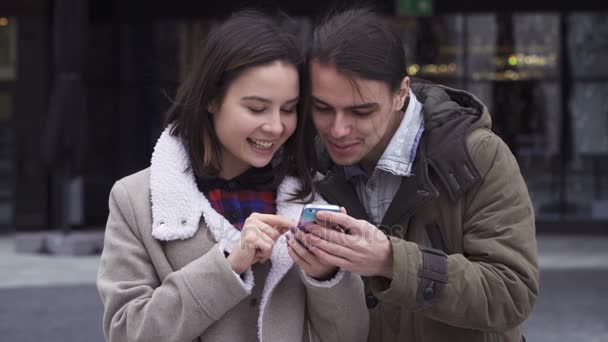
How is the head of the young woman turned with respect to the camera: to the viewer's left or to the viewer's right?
to the viewer's right

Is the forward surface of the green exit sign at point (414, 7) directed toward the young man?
yes

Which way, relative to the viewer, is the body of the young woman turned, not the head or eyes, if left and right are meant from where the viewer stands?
facing the viewer and to the right of the viewer

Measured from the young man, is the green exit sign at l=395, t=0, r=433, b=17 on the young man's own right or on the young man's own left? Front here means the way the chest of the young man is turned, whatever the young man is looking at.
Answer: on the young man's own right

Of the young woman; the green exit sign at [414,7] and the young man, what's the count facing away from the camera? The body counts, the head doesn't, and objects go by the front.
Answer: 0

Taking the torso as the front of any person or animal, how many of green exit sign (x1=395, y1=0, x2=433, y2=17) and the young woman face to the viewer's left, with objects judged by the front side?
0

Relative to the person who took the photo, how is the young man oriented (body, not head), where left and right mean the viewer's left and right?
facing the viewer and to the left of the viewer

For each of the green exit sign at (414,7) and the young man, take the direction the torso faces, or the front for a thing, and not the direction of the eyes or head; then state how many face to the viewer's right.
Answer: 0

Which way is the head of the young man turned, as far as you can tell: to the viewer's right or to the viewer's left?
to the viewer's left

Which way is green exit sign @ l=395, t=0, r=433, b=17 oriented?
toward the camera
